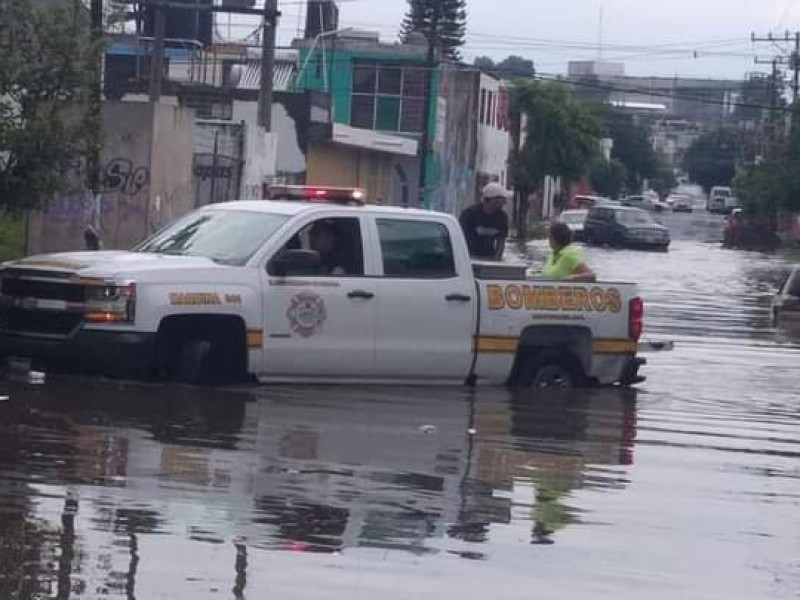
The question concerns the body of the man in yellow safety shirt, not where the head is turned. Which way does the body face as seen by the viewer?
to the viewer's left

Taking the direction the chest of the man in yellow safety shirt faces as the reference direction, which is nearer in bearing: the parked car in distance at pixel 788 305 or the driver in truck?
the driver in truck

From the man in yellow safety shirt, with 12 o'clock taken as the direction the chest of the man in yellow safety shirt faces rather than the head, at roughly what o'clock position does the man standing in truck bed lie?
The man standing in truck bed is roughly at 2 o'clock from the man in yellow safety shirt.

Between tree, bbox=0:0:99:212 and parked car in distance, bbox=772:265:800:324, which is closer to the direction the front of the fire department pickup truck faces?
the tree

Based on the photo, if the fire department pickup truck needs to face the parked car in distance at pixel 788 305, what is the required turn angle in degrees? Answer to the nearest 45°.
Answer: approximately 180°

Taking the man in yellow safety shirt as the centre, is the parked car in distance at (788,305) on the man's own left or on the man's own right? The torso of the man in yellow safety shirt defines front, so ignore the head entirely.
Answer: on the man's own right

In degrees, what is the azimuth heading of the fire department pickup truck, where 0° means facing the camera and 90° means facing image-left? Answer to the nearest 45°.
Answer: approximately 45°

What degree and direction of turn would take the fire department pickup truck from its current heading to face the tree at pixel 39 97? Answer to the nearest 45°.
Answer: approximately 90° to its right

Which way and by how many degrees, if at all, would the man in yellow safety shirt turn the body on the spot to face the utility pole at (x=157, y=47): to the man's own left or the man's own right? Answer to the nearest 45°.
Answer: approximately 45° to the man's own right

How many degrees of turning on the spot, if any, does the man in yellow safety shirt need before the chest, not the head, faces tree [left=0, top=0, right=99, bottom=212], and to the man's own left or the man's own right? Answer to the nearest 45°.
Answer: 0° — they already face it

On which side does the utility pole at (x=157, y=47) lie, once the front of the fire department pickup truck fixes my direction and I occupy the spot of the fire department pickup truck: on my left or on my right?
on my right
